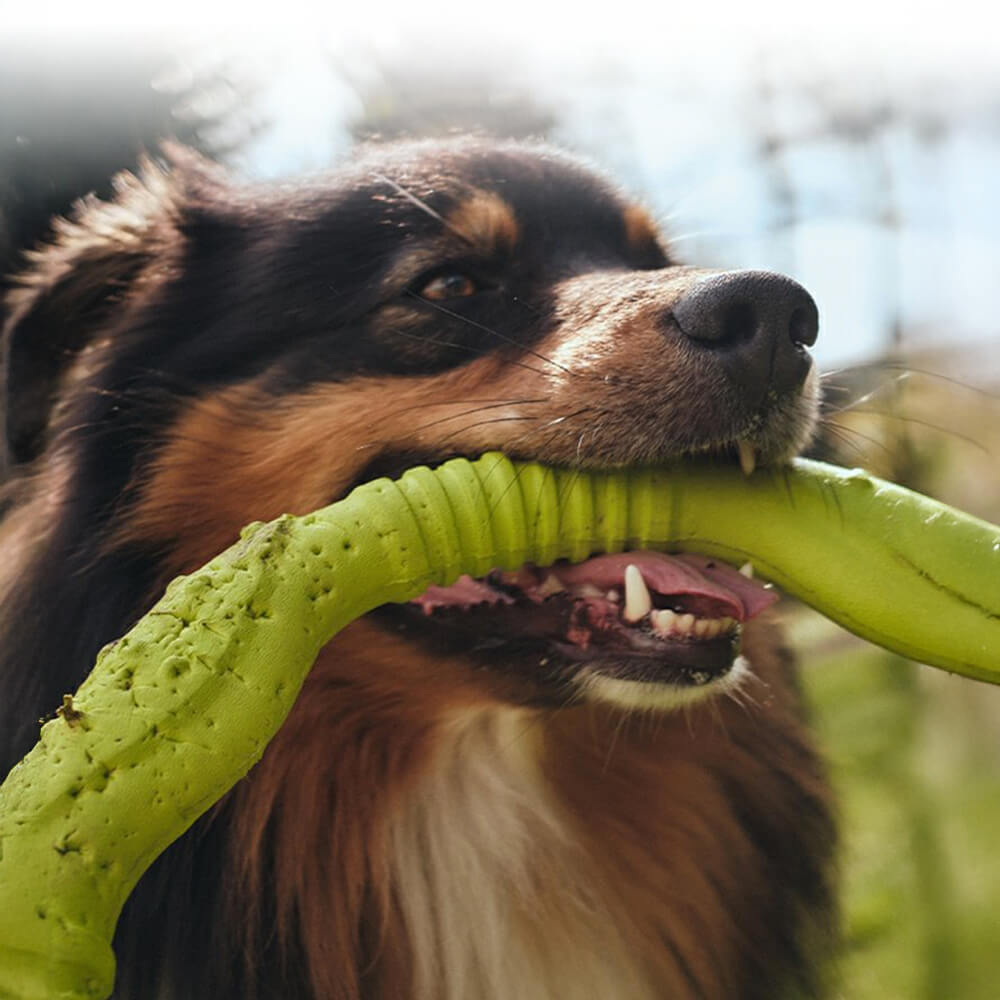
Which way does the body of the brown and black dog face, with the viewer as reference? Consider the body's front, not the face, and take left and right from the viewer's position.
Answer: facing the viewer and to the right of the viewer
